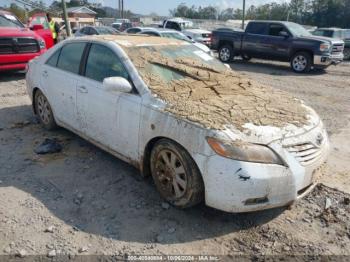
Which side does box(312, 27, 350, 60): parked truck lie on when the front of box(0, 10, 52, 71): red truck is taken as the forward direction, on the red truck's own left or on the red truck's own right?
on the red truck's own left

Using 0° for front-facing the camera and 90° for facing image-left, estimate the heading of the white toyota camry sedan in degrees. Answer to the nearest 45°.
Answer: approximately 315°

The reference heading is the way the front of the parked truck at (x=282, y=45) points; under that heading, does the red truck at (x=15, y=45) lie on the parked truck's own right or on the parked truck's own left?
on the parked truck's own right

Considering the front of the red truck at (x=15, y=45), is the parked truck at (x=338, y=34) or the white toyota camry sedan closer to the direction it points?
the white toyota camry sedan

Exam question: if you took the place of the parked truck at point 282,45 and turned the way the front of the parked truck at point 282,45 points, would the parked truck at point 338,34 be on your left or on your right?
on your left

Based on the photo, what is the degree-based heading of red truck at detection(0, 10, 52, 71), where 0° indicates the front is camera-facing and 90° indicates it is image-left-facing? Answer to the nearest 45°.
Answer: approximately 0°

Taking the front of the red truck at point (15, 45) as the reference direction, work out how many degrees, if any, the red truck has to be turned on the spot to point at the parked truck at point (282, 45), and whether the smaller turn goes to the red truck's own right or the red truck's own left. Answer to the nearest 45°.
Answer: approximately 90° to the red truck's own left

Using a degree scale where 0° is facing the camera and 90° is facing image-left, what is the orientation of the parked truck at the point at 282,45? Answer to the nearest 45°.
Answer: approximately 315°
